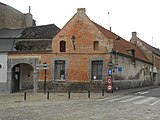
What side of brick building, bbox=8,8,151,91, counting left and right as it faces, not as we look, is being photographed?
front
